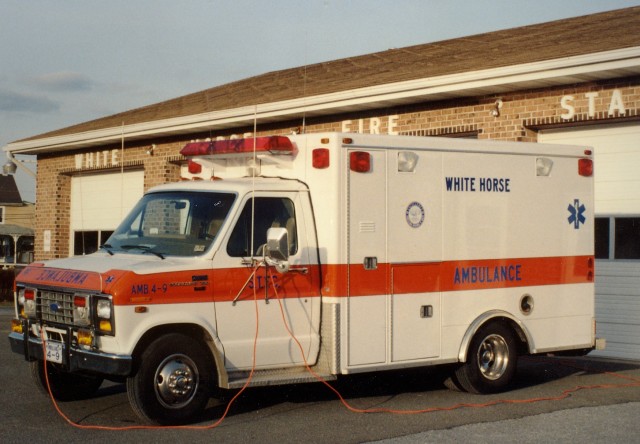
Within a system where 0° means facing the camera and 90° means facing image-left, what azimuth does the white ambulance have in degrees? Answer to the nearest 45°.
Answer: approximately 45°

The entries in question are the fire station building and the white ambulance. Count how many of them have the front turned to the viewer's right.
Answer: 0

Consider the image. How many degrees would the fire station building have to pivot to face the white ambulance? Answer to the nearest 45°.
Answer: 0° — it already faces it

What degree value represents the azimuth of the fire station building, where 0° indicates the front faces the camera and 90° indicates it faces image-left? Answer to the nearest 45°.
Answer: approximately 45°
